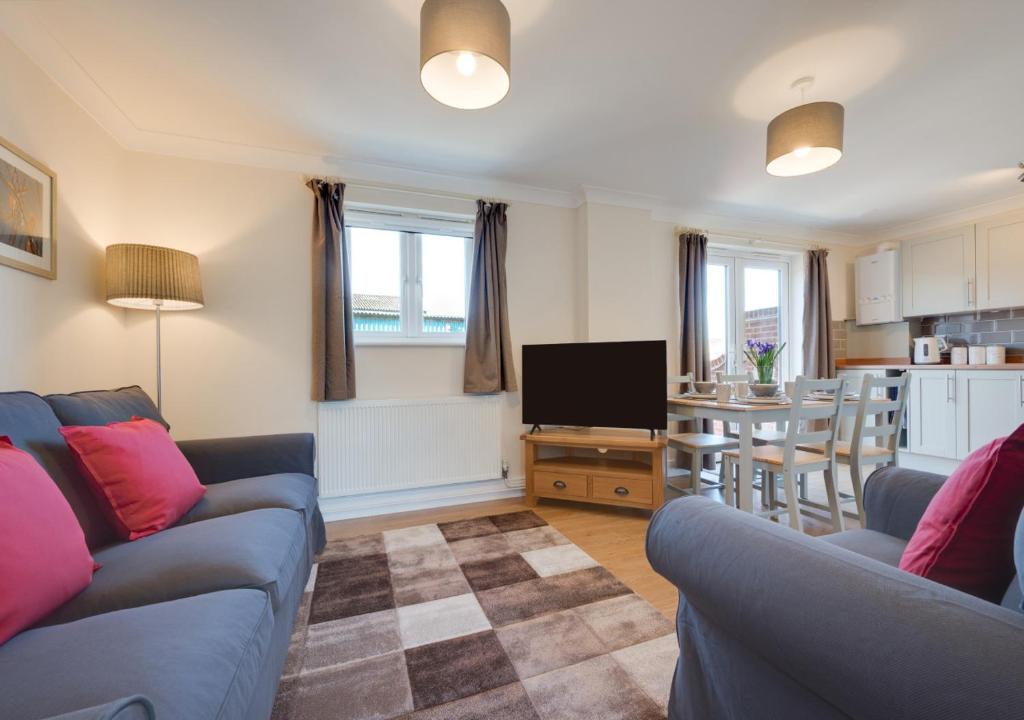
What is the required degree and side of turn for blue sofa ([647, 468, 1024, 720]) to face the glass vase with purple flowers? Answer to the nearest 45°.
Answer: approximately 45° to its right

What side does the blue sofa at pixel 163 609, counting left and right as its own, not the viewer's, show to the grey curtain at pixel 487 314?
left

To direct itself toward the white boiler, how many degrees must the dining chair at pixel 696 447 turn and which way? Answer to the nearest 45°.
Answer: approximately 90° to its left

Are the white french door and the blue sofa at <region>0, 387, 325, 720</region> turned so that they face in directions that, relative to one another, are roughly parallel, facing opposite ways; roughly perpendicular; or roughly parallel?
roughly perpendicular

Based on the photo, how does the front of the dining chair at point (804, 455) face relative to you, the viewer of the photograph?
facing away from the viewer and to the left of the viewer

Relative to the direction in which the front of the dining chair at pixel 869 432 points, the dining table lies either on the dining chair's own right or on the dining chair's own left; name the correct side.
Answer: on the dining chair's own left

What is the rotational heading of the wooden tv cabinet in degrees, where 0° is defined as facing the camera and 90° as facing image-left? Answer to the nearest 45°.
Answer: approximately 0°

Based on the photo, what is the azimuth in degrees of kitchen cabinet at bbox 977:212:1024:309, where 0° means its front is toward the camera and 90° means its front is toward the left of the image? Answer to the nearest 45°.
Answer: approximately 45°

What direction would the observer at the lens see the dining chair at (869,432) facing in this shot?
facing away from the viewer and to the left of the viewer

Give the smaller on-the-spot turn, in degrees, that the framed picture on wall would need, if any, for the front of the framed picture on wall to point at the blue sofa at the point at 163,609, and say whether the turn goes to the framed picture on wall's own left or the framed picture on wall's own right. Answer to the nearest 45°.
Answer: approximately 45° to the framed picture on wall's own right

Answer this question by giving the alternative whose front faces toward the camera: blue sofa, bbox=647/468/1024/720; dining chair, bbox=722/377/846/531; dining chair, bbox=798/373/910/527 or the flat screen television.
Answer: the flat screen television

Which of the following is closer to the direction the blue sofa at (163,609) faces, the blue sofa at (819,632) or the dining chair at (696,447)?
the blue sofa

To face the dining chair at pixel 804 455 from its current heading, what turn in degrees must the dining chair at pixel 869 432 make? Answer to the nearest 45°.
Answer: approximately 90° to its left

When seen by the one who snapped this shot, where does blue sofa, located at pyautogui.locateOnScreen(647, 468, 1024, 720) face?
facing away from the viewer and to the left of the viewer
